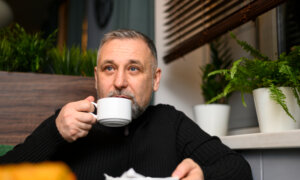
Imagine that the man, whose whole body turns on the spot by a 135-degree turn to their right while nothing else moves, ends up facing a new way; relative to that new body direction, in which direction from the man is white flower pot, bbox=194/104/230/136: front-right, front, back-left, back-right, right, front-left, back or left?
right

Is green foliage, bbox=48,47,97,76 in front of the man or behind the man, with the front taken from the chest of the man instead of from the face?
behind

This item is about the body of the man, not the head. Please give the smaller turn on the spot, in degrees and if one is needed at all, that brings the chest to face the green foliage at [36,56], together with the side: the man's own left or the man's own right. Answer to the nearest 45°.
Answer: approximately 135° to the man's own right

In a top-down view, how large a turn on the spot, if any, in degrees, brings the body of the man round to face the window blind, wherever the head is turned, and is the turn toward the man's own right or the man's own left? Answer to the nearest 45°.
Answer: approximately 135° to the man's own left

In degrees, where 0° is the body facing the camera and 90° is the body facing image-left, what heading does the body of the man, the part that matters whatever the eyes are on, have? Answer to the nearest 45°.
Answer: approximately 0°
